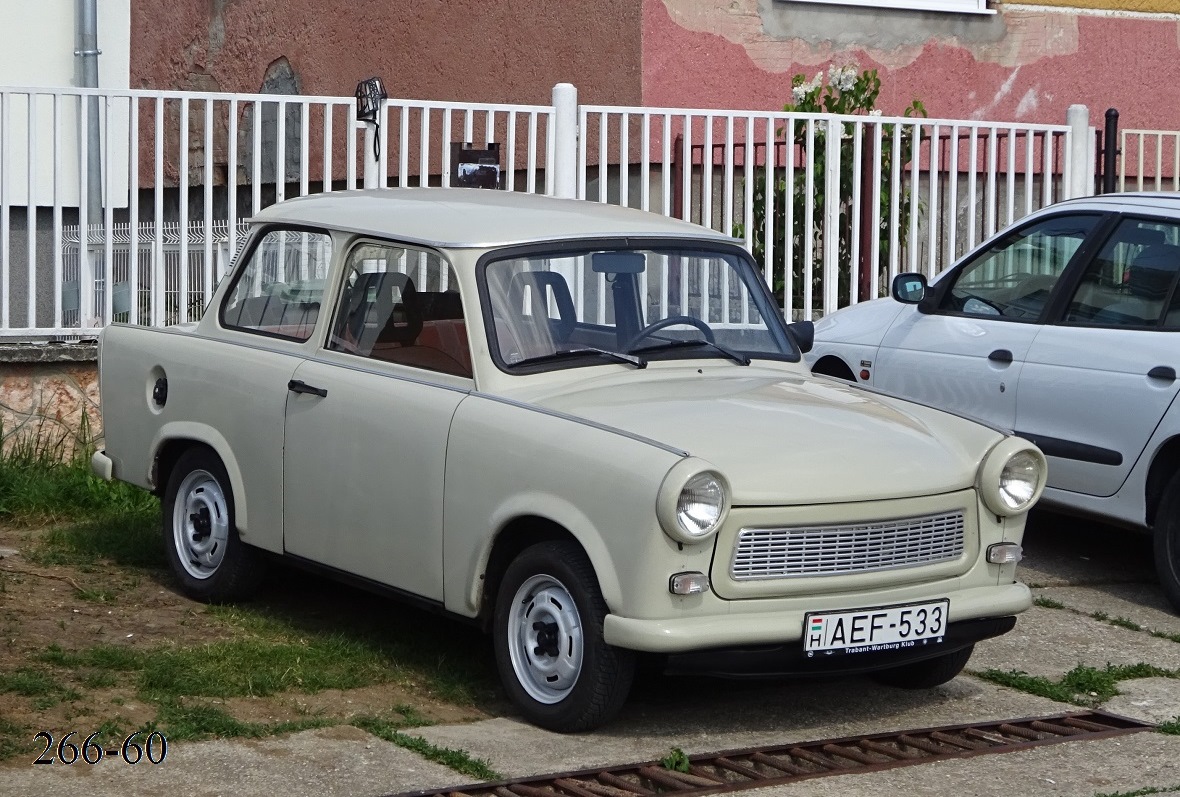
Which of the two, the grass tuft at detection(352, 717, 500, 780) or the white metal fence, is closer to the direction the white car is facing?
the white metal fence

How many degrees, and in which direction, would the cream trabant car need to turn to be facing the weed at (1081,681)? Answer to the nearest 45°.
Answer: approximately 45° to its left

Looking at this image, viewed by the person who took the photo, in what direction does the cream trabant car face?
facing the viewer and to the right of the viewer

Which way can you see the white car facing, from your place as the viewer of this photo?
facing away from the viewer and to the left of the viewer

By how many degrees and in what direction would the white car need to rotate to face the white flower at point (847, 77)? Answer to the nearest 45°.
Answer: approximately 45° to its right

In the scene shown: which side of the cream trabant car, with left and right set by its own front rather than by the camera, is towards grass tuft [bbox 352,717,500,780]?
right

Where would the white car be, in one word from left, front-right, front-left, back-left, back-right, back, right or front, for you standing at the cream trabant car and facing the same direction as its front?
left

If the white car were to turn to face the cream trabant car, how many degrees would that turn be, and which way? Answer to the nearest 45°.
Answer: approximately 90° to its left

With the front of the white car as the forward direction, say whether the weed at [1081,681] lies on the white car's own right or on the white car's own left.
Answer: on the white car's own left

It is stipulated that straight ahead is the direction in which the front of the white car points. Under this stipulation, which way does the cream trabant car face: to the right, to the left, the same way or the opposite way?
the opposite way

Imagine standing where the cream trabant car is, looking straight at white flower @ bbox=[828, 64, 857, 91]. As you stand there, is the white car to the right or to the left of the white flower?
right
